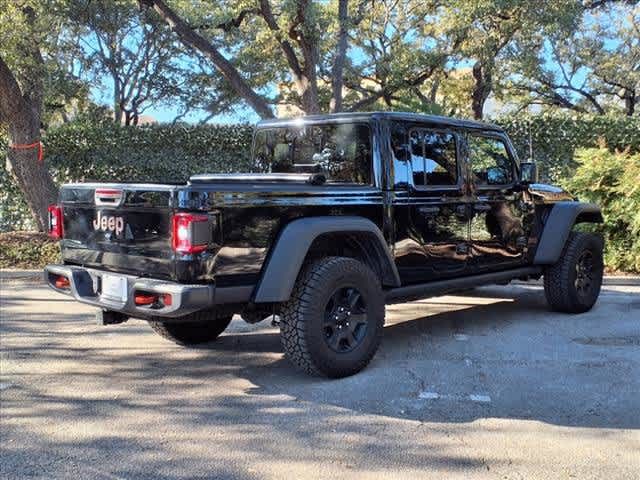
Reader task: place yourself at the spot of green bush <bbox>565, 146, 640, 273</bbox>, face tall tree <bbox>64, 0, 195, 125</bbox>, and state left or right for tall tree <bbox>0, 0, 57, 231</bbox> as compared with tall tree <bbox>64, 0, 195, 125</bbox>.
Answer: left

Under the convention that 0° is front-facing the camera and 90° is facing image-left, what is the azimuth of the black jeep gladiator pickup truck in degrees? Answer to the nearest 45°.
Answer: approximately 225°

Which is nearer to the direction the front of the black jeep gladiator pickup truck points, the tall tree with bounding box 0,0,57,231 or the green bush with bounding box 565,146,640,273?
the green bush

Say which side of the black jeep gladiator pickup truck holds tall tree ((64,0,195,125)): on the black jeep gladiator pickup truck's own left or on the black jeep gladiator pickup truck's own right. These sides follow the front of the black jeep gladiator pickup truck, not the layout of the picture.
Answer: on the black jeep gladiator pickup truck's own left

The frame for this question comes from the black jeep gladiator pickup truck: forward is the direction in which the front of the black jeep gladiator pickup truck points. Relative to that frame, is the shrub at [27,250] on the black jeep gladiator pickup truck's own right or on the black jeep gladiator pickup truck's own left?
on the black jeep gladiator pickup truck's own left

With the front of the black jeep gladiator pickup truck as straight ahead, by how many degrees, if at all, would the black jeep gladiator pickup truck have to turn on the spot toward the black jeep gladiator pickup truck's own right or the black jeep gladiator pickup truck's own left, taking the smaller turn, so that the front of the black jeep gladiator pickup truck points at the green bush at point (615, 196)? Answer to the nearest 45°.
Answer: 0° — it already faces it

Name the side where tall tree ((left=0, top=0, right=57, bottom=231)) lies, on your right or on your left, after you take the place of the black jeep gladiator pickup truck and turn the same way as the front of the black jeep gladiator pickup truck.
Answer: on your left
